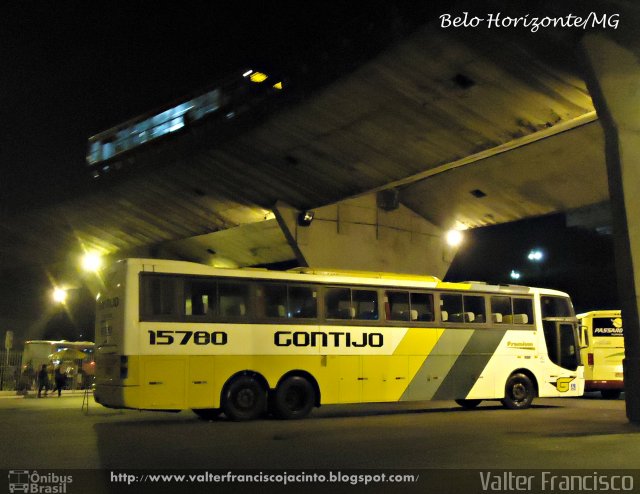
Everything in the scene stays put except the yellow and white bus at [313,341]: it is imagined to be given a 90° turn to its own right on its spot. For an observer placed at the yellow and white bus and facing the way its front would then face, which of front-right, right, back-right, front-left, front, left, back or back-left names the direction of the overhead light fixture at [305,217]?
back-left

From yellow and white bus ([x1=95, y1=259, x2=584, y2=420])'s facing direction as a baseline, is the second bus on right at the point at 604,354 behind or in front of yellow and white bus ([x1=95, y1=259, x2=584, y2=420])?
in front

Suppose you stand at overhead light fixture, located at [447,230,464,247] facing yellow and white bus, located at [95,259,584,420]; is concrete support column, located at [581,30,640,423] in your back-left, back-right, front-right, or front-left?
front-left

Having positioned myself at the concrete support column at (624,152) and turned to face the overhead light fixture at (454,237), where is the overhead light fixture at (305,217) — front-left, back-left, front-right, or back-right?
front-left

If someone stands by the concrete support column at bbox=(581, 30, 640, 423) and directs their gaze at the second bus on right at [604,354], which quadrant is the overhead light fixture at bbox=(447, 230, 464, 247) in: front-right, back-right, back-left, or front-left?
front-left

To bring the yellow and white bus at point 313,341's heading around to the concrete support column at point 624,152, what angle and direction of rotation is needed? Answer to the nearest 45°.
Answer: approximately 45° to its right

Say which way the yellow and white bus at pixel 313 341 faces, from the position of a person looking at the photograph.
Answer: facing away from the viewer and to the right of the viewer

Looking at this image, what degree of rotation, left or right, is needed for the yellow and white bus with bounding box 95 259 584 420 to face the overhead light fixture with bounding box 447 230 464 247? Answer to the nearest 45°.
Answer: approximately 45° to its left

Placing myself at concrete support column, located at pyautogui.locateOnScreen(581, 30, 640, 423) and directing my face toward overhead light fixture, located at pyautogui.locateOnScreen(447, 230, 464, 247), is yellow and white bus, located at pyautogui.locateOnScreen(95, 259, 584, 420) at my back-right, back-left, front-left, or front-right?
front-left
